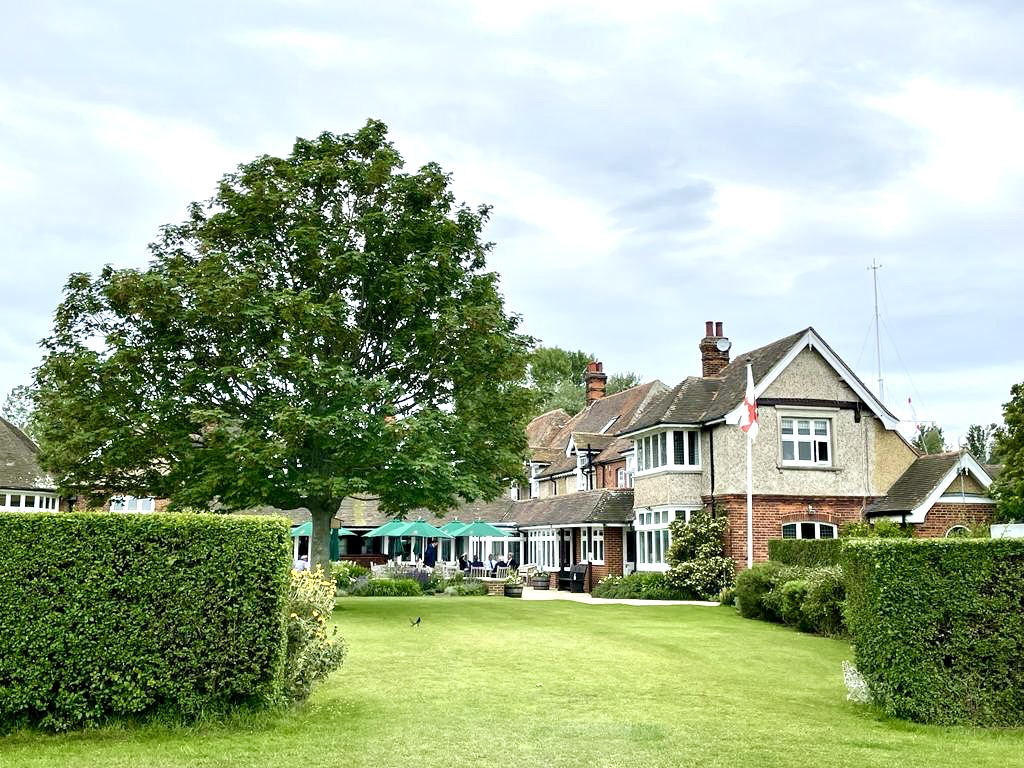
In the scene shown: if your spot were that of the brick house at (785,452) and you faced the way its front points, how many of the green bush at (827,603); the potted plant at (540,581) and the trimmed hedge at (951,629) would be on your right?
1

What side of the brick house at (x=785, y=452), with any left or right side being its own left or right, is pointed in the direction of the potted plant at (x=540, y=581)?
right

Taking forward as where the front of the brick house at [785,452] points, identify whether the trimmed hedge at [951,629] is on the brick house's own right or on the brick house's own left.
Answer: on the brick house's own left

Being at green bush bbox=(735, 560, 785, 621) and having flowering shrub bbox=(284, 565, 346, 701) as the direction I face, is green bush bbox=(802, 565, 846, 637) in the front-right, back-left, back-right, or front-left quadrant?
front-left

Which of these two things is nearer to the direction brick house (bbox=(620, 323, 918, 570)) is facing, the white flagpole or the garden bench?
the white flagpole

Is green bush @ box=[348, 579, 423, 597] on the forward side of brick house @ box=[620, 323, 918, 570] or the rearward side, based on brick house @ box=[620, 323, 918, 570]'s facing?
on the forward side

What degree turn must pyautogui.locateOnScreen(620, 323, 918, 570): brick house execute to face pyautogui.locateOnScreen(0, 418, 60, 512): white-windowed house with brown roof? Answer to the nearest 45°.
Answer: approximately 45° to its right

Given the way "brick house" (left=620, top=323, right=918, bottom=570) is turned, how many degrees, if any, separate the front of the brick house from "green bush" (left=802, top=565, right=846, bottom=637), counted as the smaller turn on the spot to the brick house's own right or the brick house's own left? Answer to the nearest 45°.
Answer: approximately 45° to the brick house's own left

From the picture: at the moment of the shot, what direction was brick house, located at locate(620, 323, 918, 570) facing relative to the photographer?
facing the viewer and to the left of the viewer

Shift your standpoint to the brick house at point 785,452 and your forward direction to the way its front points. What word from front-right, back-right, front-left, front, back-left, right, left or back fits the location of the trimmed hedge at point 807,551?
front-left

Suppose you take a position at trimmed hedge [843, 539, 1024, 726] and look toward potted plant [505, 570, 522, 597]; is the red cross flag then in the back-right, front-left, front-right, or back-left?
front-right

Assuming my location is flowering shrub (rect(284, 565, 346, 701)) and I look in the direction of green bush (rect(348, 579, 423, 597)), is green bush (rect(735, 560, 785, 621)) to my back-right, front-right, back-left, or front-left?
front-right

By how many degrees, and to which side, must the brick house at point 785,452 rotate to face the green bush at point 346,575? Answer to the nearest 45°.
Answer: approximately 45° to its right

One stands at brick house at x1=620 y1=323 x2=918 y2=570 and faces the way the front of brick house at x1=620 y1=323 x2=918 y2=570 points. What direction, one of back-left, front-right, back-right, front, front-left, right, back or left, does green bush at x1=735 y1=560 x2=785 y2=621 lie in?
front-left

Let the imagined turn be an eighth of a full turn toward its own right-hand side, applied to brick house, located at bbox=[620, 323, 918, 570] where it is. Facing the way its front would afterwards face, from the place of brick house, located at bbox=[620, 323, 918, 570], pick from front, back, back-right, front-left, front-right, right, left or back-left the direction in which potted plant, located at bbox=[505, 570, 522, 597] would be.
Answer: front
